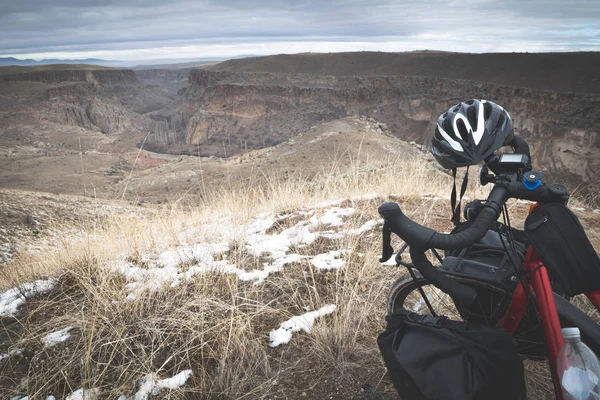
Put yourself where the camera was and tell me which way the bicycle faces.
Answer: facing away from the viewer and to the left of the viewer
